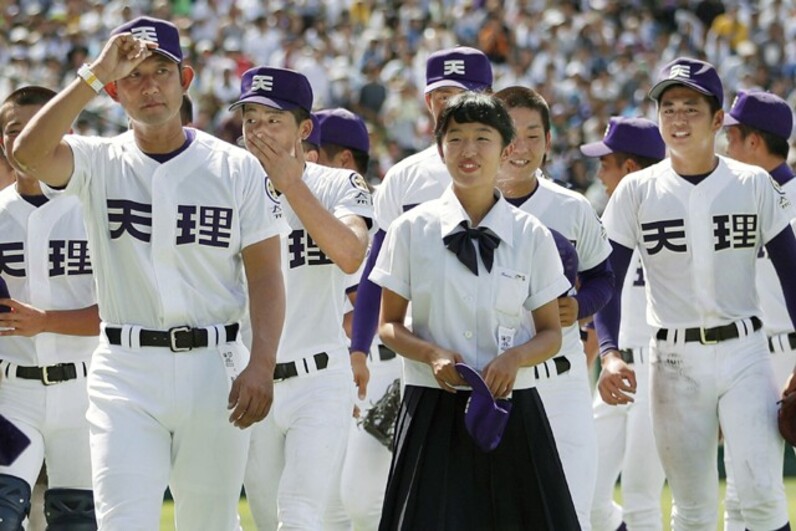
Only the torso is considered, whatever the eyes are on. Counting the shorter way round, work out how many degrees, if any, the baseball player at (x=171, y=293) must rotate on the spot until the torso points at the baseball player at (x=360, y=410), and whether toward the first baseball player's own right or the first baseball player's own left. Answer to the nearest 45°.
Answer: approximately 135° to the first baseball player's own left

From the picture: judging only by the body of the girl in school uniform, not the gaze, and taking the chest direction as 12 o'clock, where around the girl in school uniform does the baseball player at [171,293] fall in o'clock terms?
The baseball player is roughly at 3 o'clock from the girl in school uniform.

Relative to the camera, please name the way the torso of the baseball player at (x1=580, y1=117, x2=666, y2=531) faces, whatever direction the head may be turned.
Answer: to the viewer's left

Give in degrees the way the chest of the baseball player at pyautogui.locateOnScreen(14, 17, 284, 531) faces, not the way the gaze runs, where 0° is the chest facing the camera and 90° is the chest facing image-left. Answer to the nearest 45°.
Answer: approximately 0°

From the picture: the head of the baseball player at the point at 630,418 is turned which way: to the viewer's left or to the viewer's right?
to the viewer's left

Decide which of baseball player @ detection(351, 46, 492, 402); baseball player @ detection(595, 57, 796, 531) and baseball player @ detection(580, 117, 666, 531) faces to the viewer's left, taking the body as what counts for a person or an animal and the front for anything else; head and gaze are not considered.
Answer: baseball player @ detection(580, 117, 666, 531)
